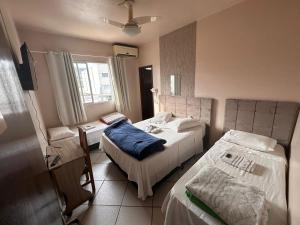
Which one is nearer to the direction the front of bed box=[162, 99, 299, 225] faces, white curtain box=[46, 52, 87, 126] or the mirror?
the white curtain

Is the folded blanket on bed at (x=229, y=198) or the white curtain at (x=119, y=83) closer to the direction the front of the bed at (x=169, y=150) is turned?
the folded blanket on bed

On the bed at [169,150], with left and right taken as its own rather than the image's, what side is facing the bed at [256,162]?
left

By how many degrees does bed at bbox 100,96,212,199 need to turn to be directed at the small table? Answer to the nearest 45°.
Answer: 0° — it already faces it

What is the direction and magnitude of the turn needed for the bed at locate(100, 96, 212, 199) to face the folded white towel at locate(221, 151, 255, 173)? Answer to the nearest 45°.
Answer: approximately 90° to its left

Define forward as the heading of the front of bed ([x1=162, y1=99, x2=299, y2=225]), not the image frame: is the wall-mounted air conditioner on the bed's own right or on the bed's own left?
on the bed's own right

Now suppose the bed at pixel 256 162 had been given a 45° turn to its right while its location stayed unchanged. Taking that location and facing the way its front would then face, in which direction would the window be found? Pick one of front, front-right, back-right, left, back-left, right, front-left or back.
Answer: front

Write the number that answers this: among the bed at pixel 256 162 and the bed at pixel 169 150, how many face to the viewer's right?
0

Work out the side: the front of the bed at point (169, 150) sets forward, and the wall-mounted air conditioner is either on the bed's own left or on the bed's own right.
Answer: on the bed's own right

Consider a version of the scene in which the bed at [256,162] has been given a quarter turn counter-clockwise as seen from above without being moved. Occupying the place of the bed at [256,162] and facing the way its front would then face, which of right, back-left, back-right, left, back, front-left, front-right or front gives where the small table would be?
right

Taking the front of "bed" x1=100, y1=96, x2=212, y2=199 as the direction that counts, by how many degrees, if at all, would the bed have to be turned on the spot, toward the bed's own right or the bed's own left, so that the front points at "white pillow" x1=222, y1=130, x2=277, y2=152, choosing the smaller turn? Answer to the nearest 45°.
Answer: approximately 135° to the bed's own left

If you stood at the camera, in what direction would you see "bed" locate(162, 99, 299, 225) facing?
facing the viewer and to the left of the viewer

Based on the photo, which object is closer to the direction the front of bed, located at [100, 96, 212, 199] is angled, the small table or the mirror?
the small table

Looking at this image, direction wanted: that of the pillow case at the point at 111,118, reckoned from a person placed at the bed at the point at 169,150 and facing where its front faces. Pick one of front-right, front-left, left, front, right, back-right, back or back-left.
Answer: right

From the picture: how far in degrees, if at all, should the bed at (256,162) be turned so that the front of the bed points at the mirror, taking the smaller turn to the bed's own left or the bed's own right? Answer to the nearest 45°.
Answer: approximately 90° to the bed's own right

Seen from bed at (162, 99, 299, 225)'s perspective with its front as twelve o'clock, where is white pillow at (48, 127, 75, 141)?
The white pillow is roughly at 1 o'clock from the bed.

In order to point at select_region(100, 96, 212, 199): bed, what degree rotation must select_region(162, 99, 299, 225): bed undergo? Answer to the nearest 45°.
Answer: approximately 45° to its right

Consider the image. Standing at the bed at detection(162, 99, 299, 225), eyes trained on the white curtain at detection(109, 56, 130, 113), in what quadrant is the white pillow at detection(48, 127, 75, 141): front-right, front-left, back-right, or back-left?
front-left
